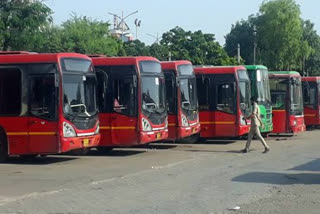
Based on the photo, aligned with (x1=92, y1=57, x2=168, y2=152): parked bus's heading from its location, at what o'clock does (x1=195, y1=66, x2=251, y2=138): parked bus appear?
(x1=195, y1=66, x2=251, y2=138): parked bus is roughly at 9 o'clock from (x1=92, y1=57, x2=168, y2=152): parked bus.

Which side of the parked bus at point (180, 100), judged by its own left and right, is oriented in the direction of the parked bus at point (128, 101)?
right

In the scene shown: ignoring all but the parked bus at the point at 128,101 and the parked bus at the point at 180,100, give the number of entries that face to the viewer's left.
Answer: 0

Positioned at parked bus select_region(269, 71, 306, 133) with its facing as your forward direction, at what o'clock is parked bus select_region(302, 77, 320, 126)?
parked bus select_region(302, 77, 320, 126) is roughly at 8 o'clock from parked bus select_region(269, 71, 306, 133).

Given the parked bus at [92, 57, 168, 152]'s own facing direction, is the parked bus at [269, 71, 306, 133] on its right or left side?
on its left

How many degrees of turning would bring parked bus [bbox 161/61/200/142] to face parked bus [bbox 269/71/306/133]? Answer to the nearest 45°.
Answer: approximately 90° to its left

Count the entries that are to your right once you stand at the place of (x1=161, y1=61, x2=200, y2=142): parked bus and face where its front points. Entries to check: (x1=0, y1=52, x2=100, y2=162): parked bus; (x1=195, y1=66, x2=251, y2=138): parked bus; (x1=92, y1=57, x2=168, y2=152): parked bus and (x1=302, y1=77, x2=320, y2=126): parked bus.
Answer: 2

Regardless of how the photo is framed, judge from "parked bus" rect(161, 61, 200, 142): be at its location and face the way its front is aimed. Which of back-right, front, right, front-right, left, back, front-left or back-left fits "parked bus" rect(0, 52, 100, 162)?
right

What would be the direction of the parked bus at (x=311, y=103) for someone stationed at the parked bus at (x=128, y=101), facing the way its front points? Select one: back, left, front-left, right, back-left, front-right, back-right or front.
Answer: left

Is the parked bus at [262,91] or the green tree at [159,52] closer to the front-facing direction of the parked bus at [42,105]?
the parked bus

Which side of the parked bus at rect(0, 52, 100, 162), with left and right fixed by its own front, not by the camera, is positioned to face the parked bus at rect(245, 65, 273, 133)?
left

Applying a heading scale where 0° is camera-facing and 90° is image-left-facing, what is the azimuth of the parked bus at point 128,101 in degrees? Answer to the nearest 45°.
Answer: approximately 315°

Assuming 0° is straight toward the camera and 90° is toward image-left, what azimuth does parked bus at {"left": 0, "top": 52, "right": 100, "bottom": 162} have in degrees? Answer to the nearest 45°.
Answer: approximately 315°

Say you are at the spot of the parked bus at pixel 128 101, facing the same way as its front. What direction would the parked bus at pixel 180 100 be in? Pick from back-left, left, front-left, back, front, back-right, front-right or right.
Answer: left
